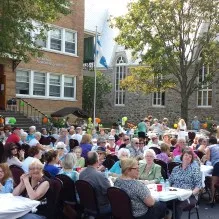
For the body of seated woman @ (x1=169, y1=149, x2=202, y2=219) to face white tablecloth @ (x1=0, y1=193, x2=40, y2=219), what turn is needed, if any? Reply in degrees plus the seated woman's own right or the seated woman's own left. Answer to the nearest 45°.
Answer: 0° — they already face it

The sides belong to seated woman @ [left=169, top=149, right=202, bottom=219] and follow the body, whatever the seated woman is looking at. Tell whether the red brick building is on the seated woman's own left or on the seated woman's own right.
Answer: on the seated woman's own right

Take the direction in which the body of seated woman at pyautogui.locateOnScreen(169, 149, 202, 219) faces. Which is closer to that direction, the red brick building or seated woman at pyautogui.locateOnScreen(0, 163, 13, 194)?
the seated woman

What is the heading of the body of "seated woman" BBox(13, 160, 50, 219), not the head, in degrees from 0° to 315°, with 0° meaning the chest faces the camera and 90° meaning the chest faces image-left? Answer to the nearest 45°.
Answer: approximately 45°

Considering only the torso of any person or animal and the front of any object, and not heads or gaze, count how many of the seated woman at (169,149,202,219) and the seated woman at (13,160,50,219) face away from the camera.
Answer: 0

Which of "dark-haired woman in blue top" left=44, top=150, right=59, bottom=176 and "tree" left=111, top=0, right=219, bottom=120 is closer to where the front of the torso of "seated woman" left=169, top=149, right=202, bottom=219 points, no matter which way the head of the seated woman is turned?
the dark-haired woman in blue top

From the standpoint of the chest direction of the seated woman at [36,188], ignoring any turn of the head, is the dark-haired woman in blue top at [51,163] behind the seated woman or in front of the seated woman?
behind

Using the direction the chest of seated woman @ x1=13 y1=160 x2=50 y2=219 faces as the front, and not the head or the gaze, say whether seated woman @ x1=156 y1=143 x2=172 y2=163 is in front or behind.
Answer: behind
